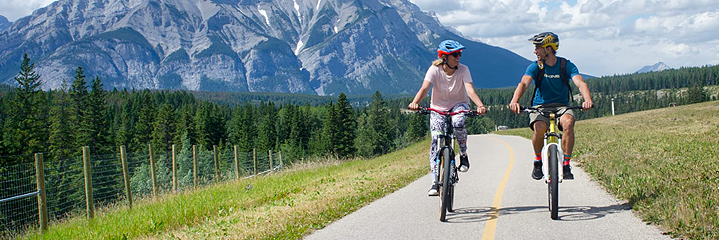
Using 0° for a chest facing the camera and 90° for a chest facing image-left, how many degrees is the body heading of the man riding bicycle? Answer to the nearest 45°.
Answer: approximately 0°

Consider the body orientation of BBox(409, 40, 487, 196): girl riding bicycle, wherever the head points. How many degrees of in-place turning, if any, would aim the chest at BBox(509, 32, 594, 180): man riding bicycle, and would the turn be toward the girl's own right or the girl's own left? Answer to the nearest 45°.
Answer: approximately 90° to the girl's own left

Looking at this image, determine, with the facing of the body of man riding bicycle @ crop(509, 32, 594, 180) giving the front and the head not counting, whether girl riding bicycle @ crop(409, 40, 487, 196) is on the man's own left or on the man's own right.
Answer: on the man's own right

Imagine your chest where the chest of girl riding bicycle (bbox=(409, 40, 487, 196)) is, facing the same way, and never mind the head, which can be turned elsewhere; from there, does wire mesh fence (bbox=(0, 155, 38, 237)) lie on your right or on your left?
on your right

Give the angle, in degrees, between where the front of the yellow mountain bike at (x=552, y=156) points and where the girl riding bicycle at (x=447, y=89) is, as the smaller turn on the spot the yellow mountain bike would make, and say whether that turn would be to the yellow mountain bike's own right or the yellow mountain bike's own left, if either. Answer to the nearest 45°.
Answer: approximately 90° to the yellow mountain bike's own right

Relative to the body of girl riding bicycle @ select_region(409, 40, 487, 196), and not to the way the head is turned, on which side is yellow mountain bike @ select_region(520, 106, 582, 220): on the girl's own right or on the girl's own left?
on the girl's own left
